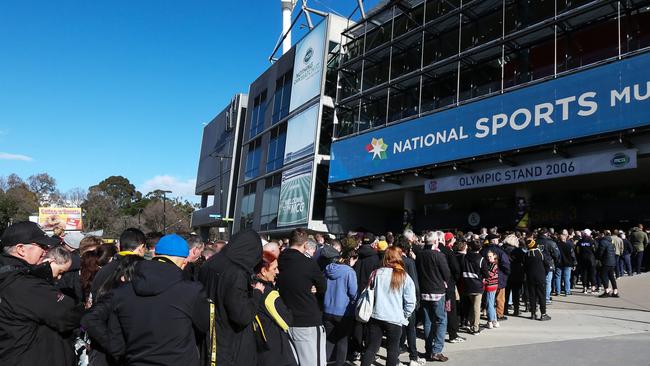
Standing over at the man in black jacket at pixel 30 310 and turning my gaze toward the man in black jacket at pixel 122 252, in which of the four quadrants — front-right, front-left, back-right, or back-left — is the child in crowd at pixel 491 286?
front-right

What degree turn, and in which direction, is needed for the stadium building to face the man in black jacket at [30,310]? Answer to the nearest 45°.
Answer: approximately 45° to its left

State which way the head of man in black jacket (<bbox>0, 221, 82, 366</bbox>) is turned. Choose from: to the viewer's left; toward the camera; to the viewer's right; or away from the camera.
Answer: to the viewer's right

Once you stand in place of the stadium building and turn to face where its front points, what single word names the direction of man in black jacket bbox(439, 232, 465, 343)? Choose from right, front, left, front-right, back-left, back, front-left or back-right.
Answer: front-left

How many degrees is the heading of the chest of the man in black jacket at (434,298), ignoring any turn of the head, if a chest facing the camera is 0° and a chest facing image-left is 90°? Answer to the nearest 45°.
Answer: approximately 225°

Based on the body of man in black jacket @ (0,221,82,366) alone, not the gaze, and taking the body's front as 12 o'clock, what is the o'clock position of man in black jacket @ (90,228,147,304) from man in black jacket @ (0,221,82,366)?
man in black jacket @ (90,228,147,304) is roughly at 10 o'clock from man in black jacket @ (0,221,82,366).

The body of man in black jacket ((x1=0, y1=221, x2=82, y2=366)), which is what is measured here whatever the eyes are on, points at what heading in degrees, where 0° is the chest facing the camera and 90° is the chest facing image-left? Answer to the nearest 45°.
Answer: approximately 270°
